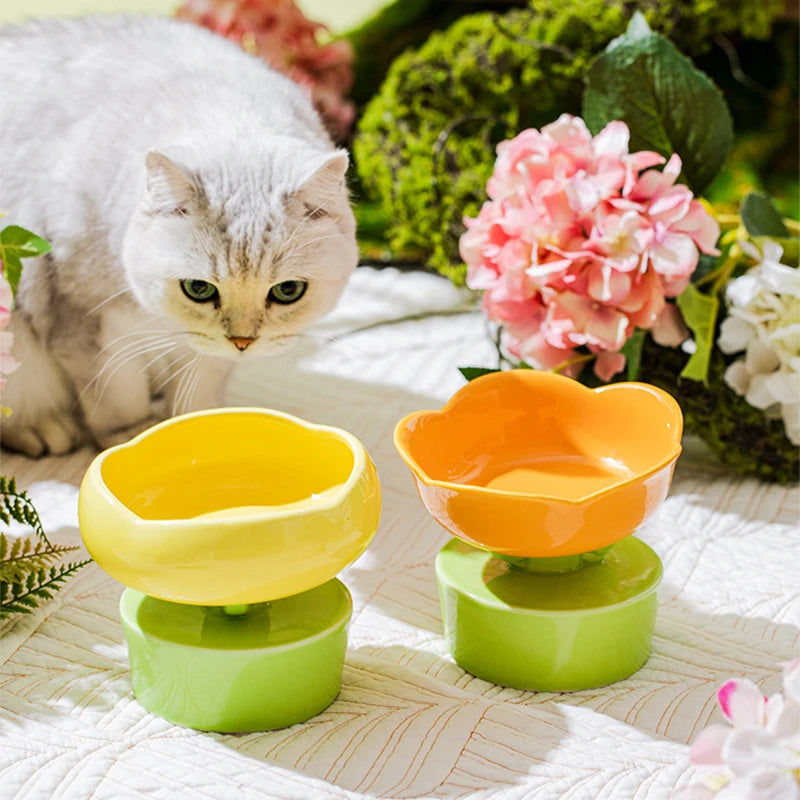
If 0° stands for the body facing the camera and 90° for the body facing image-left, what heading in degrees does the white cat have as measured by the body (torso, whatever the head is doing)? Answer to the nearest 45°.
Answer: approximately 315°

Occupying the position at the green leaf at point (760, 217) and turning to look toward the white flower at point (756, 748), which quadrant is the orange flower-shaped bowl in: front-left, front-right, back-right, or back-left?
front-right

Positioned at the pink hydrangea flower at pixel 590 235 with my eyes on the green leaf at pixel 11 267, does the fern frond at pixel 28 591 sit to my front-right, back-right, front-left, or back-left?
front-left

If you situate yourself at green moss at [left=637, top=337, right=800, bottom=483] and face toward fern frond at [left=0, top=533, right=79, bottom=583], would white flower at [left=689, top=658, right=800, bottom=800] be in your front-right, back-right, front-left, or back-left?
front-left
